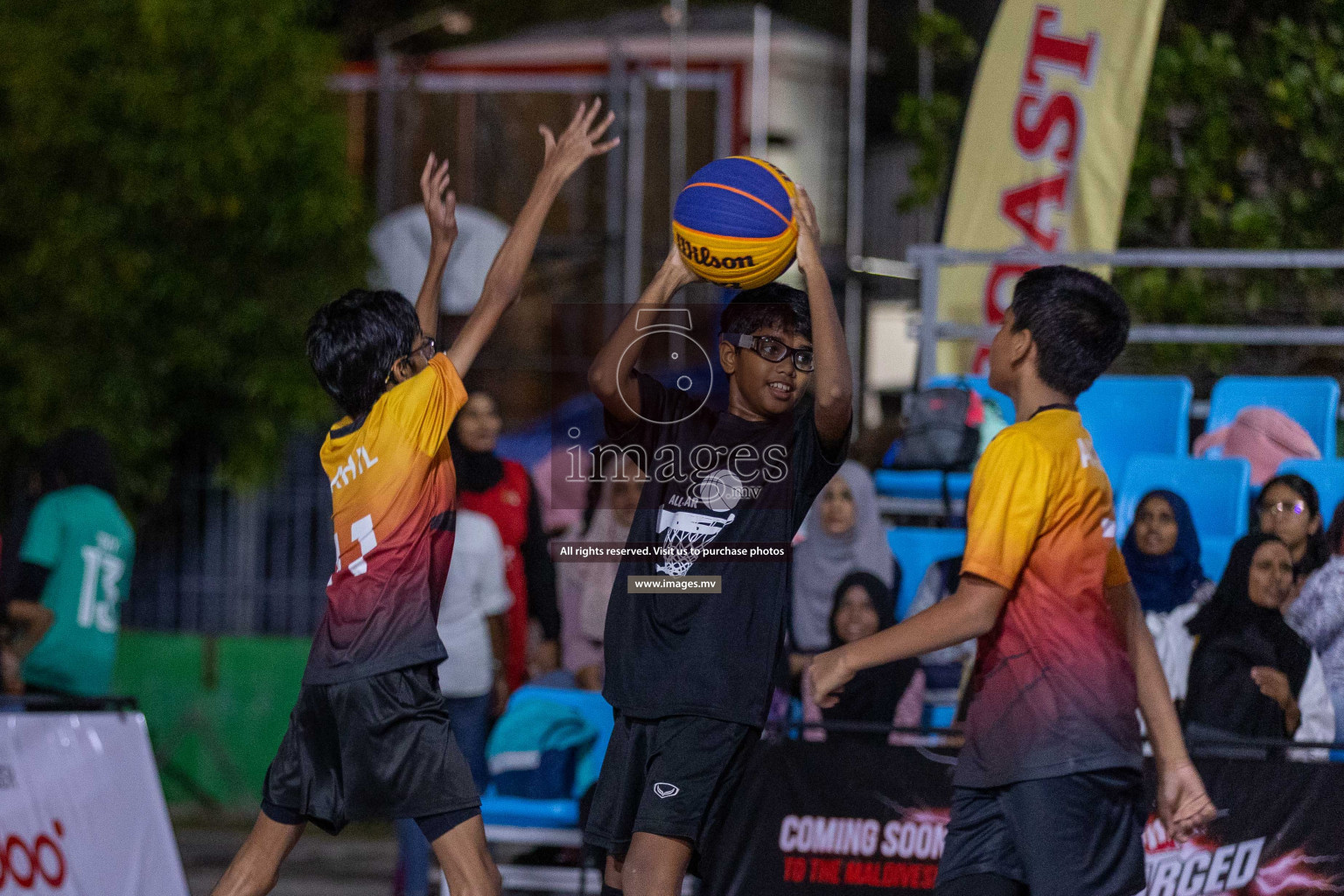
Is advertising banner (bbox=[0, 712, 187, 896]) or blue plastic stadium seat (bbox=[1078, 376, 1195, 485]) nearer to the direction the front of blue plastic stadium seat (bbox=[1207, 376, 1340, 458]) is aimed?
the advertising banner

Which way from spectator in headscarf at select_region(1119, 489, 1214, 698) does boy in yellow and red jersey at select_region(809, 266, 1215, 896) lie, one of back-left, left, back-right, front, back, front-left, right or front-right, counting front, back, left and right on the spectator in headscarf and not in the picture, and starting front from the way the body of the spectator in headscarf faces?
front-left

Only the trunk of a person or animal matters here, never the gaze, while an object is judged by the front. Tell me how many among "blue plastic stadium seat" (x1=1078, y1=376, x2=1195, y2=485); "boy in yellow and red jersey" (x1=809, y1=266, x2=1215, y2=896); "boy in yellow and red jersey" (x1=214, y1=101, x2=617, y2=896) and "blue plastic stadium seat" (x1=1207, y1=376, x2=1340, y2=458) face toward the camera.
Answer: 2

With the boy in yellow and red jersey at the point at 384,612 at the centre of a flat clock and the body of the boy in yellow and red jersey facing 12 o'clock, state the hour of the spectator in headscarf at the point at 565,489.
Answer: The spectator in headscarf is roughly at 11 o'clock from the boy in yellow and red jersey.

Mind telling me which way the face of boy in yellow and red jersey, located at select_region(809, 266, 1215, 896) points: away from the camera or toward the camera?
away from the camera

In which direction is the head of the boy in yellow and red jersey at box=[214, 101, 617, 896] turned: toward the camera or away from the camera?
away from the camera

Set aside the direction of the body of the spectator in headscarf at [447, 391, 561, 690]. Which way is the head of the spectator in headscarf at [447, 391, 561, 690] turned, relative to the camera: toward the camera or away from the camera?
toward the camera

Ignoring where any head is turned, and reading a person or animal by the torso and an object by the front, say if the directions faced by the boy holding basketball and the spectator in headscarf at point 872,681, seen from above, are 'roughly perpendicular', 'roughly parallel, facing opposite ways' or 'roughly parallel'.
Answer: roughly parallel

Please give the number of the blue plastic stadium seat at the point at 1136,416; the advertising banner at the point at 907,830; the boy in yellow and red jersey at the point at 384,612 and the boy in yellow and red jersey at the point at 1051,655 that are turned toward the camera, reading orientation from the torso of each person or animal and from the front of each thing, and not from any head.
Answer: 2

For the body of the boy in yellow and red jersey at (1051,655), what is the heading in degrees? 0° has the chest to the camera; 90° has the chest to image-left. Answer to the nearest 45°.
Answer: approximately 135°

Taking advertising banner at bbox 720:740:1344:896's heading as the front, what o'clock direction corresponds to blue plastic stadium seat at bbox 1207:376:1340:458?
The blue plastic stadium seat is roughly at 7 o'clock from the advertising banner.

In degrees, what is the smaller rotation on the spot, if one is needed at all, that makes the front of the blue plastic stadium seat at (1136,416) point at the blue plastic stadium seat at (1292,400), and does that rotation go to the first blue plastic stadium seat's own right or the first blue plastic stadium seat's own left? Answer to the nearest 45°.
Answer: approximately 90° to the first blue plastic stadium seat's own left

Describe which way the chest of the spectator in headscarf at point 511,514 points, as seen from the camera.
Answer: toward the camera

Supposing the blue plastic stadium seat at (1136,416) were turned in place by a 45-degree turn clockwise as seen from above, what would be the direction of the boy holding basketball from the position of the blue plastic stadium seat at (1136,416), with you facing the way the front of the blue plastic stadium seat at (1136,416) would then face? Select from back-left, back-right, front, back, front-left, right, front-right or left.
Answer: front-left

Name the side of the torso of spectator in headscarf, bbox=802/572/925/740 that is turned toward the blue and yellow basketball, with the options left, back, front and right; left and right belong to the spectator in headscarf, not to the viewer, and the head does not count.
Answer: front
